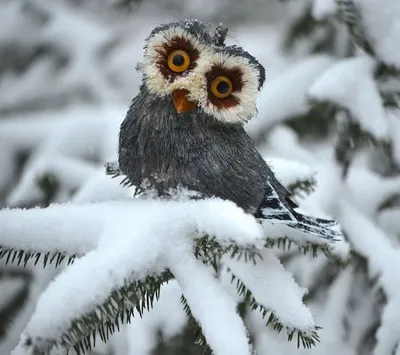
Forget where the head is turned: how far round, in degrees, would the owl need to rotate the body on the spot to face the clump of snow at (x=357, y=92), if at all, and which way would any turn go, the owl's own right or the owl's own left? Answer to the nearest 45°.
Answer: approximately 180°

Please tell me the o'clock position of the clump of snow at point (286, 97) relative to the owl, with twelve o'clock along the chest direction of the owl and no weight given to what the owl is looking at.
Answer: The clump of snow is roughly at 5 o'clock from the owl.

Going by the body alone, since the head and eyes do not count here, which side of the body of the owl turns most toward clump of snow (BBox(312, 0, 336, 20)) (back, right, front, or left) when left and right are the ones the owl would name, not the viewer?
back

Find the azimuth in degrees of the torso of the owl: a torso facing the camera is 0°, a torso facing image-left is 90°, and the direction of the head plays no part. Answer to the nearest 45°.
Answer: approximately 45°
